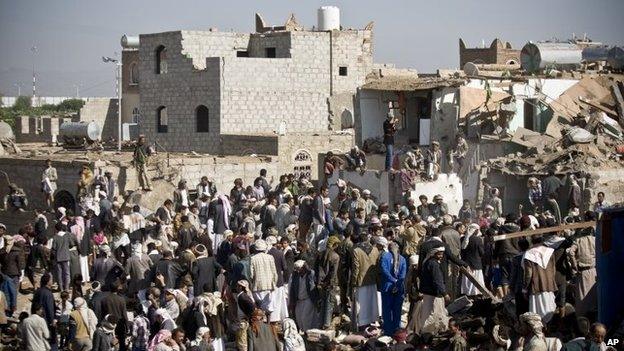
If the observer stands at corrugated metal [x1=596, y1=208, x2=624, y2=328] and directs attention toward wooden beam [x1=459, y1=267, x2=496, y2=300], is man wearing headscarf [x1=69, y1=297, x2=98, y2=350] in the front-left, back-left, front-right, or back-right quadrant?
front-left

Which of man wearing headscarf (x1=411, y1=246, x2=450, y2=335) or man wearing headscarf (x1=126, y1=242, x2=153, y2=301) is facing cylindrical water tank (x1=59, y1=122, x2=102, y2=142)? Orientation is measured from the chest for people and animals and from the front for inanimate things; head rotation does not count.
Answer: man wearing headscarf (x1=126, y1=242, x2=153, y2=301)

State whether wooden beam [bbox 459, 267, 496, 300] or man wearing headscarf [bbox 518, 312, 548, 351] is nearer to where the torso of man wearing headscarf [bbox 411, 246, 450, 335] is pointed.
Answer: the wooden beam

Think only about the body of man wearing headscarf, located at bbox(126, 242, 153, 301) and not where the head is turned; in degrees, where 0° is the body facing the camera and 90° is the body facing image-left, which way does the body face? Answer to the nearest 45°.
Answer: approximately 180°

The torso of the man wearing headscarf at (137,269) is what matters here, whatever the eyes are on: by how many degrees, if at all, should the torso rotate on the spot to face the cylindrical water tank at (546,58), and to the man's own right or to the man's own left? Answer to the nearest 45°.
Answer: approximately 45° to the man's own right
